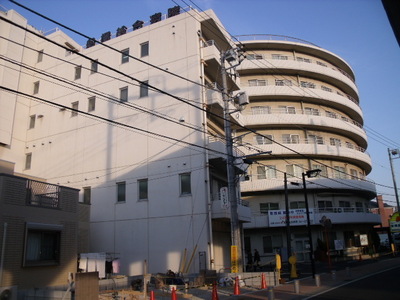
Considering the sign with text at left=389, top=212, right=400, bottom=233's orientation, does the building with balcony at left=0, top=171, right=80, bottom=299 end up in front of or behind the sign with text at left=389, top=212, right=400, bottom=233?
in front

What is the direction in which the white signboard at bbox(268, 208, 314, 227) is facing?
toward the camera

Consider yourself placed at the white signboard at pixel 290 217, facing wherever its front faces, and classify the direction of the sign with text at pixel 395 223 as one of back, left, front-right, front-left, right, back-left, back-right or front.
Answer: left

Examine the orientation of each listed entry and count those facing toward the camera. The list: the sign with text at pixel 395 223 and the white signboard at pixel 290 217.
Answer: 2

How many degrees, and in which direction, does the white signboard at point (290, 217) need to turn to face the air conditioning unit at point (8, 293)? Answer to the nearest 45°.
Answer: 0° — it already faces it

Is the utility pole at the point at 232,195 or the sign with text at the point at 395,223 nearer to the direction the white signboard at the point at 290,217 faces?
the utility pole

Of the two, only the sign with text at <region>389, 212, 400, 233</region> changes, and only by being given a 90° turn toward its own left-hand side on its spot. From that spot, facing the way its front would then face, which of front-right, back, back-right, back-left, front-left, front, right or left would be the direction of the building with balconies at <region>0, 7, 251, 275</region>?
back-right

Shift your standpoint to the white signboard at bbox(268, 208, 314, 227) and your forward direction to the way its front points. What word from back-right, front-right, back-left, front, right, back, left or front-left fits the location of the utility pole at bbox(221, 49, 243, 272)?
front

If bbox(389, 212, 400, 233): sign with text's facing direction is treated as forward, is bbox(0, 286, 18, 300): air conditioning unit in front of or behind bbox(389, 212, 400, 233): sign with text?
in front

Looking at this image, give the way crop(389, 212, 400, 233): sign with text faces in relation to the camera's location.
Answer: facing the viewer

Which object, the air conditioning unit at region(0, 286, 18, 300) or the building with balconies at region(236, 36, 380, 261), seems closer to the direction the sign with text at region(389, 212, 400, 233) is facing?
the air conditioning unit

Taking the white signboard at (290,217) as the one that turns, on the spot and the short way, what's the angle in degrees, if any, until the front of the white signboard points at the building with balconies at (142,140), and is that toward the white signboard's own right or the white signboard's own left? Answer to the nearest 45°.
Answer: approximately 45° to the white signboard's own right

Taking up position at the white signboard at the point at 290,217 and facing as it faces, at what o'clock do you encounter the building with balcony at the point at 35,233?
The building with balcony is roughly at 1 o'clock from the white signboard.
